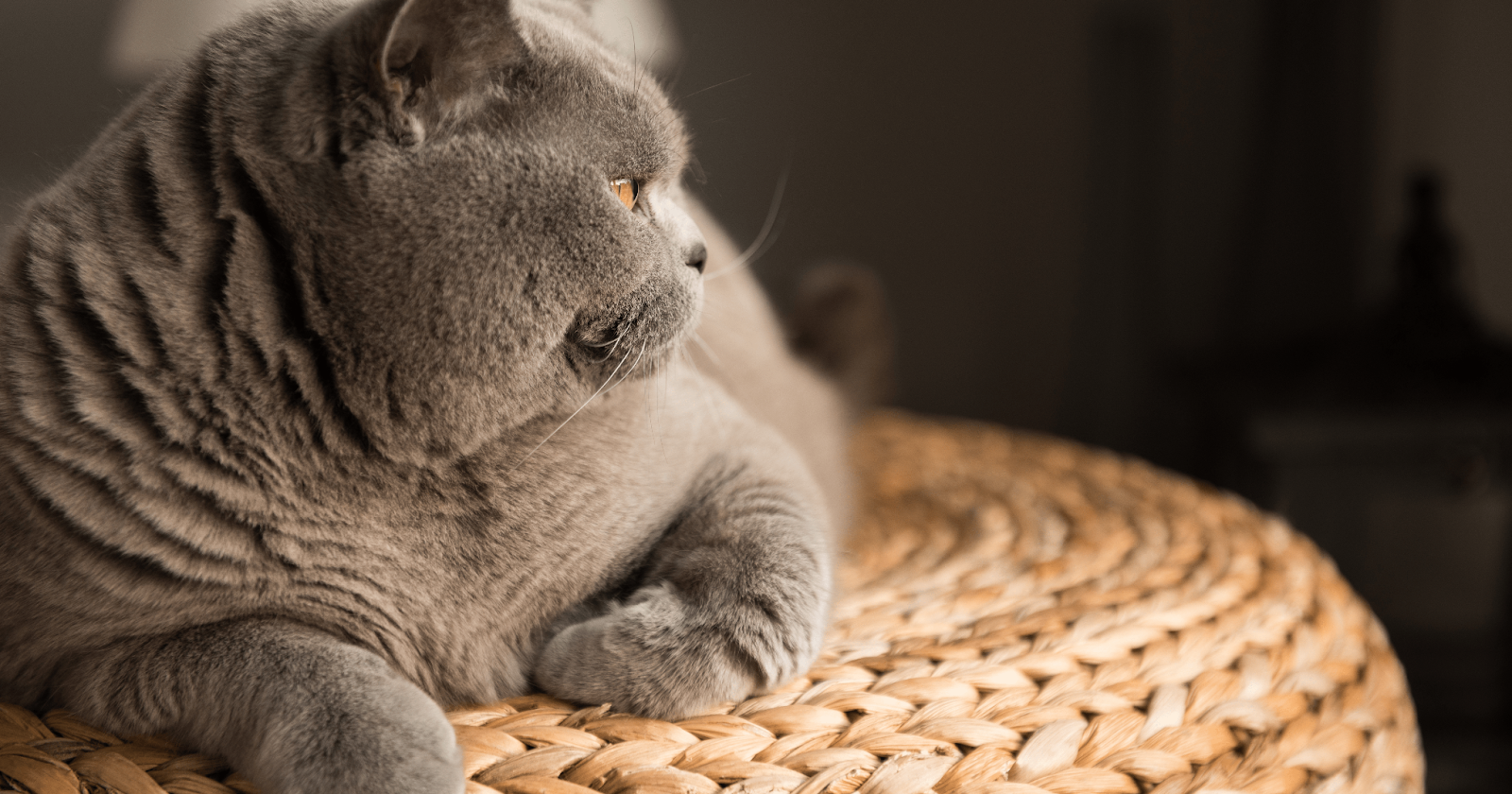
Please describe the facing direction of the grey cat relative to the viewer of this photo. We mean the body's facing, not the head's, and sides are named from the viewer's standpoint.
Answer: facing the viewer and to the right of the viewer
